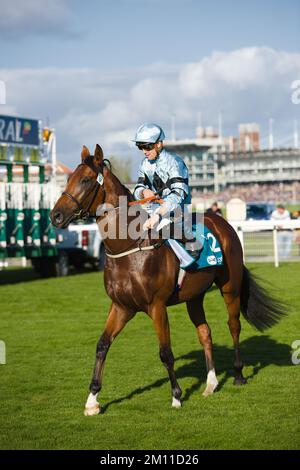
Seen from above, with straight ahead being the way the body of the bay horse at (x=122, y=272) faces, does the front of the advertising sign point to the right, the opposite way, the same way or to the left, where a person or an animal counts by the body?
to the left

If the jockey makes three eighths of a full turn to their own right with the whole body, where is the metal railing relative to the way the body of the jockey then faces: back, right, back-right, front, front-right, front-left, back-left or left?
front

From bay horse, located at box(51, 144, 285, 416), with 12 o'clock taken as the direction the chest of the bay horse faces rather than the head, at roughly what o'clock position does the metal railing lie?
The metal railing is roughly at 5 o'clock from the bay horse.

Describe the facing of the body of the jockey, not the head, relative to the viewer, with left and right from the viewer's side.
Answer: facing the viewer and to the left of the viewer

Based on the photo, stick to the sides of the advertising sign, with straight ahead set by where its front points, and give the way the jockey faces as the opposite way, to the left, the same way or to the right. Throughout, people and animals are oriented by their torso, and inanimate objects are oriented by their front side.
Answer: to the right

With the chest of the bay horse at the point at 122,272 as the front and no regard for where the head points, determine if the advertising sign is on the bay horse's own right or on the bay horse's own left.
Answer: on the bay horse's own right

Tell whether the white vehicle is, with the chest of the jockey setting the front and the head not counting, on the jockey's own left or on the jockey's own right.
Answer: on the jockey's own right

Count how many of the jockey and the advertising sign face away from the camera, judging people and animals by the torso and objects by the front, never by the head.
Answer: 0

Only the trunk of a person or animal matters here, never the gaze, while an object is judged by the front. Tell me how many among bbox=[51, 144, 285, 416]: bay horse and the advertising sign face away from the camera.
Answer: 0

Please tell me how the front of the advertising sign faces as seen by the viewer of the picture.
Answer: facing the viewer and to the right of the viewer
